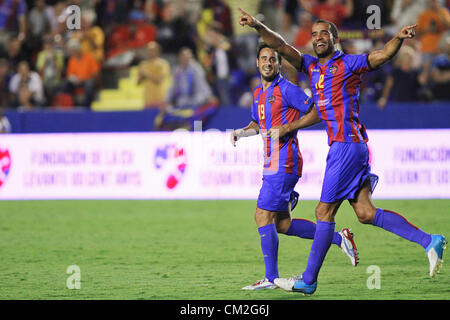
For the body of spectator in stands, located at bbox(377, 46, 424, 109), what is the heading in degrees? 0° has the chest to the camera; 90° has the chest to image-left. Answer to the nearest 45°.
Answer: approximately 0°

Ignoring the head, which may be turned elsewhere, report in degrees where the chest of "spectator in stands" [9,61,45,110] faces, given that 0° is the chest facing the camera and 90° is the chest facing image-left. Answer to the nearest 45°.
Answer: approximately 0°

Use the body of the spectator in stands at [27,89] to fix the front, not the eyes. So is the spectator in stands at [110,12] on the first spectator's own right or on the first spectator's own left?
on the first spectator's own left

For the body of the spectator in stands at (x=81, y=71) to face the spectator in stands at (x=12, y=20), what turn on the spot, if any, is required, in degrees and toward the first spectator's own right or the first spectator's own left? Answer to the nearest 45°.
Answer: approximately 90° to the first spectator's own right

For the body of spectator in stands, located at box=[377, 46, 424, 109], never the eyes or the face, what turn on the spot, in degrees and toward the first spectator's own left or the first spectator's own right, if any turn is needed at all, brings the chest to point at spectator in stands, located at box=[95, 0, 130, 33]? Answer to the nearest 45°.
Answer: approximately 90° to the first spectator's own right

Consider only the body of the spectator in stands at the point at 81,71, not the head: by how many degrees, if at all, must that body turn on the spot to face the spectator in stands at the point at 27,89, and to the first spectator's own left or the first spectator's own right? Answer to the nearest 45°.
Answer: approximately 45° to the first spectator's own right

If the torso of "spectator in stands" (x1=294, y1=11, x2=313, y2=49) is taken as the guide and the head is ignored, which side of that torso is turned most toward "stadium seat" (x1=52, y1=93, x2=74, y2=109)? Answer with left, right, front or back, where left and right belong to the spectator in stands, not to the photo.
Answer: right

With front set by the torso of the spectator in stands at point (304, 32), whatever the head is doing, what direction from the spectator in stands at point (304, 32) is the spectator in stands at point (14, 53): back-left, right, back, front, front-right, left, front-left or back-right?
right

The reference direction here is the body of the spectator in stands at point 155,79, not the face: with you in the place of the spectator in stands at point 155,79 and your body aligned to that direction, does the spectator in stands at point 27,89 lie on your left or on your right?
on your right

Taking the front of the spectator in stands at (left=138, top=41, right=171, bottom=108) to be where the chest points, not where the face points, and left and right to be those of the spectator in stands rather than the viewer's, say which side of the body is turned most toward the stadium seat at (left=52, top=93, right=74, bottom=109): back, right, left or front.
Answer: right

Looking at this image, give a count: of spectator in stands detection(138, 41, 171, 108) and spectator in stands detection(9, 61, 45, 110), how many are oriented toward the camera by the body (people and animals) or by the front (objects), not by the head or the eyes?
2

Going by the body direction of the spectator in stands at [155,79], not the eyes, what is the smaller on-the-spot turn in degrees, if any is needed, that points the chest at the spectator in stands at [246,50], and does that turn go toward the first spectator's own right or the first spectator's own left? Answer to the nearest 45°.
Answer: approximately 90° to the first spectator's own left

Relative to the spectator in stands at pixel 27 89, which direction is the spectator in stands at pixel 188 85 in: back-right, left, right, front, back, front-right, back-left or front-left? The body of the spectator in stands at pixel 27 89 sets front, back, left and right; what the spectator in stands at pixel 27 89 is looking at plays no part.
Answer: front-left
